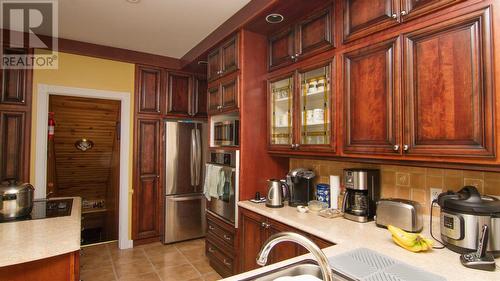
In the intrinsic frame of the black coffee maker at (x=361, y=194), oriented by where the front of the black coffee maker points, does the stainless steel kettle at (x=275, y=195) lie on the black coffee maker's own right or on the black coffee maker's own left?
on the black coffee maker's own right

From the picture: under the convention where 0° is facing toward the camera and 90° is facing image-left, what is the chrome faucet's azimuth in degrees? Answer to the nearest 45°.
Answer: approximately 90°

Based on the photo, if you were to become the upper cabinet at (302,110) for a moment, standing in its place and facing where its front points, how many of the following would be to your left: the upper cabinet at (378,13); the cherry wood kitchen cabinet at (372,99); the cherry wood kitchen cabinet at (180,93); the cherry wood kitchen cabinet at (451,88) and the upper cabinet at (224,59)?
3

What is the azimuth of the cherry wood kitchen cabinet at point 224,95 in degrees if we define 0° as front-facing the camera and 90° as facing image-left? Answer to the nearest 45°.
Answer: approximately 45°

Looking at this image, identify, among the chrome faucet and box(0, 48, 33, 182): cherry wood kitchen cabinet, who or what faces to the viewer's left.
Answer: the chrome faucet

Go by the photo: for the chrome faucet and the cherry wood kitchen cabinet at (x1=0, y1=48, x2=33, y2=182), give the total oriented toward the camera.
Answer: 1

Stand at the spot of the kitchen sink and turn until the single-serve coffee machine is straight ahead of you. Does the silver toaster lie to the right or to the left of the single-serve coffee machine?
right

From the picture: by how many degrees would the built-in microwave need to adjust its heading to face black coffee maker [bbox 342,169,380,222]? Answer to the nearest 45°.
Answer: approximately 90° to its left

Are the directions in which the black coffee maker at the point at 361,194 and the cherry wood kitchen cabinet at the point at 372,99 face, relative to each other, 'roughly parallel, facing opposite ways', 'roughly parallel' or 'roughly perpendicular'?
roughly parallel

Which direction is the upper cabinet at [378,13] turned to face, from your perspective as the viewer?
facing the viewer and to the left of the viewer

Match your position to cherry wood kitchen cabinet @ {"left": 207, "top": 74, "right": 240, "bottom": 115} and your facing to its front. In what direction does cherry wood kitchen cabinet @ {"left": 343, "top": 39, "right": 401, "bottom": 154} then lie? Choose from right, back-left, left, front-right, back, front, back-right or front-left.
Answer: left

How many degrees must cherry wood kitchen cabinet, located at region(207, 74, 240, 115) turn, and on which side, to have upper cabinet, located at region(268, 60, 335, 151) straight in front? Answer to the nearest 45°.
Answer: approximately 90° to its left

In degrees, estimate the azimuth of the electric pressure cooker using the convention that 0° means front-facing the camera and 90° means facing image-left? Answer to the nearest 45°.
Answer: approximately 45°

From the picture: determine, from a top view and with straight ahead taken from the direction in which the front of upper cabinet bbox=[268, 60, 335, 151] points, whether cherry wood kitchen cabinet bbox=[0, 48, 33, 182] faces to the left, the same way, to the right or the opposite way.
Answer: to the left
